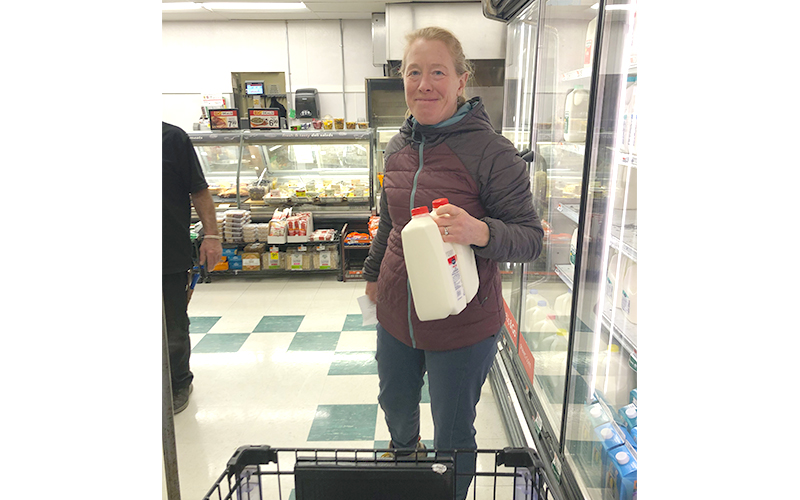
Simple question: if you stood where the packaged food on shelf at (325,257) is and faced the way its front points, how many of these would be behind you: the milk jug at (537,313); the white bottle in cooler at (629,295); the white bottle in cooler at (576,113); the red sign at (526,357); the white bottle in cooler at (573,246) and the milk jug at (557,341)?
0

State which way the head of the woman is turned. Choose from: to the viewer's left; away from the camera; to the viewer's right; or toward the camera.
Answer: toward the camera

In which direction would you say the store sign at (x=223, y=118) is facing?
toward the camera

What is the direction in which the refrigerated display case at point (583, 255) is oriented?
to the viewer's left

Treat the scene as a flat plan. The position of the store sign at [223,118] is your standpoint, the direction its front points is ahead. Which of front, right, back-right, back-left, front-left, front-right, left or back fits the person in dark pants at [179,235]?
front

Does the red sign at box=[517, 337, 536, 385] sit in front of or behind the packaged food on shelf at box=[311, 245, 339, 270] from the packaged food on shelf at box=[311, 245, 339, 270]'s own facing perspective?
in front

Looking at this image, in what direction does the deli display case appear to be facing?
toward the camera

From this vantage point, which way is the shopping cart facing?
away from the camera

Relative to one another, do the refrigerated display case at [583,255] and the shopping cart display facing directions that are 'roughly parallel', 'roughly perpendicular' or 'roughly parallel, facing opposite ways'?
roughly perpendicular

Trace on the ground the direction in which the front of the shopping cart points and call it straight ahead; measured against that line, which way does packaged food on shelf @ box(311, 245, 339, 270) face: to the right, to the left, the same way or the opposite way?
the opposite way

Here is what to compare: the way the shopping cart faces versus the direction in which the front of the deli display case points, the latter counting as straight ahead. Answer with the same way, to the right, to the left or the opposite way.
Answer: the opposite way
